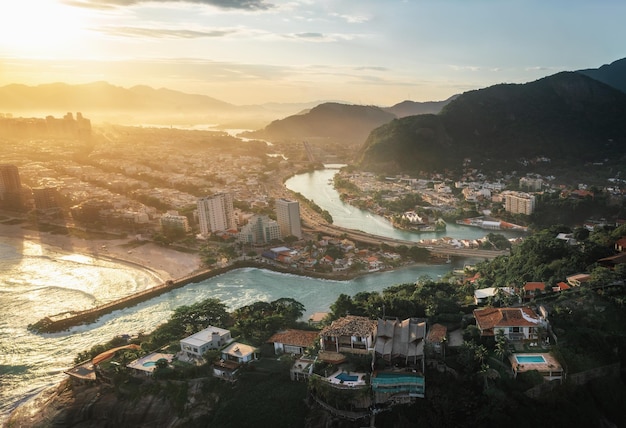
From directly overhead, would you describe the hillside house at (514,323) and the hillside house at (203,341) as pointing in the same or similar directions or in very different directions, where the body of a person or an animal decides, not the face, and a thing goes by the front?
same or similar directions

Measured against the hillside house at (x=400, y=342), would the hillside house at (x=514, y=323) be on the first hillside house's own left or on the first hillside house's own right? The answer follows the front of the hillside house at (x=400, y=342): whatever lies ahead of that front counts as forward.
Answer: on the first hillside house's own left

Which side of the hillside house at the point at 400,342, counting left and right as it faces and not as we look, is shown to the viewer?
front

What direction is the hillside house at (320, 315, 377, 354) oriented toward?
toward the camera

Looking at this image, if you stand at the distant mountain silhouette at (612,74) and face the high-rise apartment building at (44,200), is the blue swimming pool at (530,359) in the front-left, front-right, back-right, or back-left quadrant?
front-left

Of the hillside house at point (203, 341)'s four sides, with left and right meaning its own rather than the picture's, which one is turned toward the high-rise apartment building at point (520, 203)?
back

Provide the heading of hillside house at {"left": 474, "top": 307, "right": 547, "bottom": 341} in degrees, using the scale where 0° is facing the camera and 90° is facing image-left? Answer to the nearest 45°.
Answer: approximately 0°

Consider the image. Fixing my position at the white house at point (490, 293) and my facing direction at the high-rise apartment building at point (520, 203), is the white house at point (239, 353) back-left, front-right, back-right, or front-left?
back-left

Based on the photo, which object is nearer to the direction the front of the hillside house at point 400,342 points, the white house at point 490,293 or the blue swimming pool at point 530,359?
the blue swimming pool
